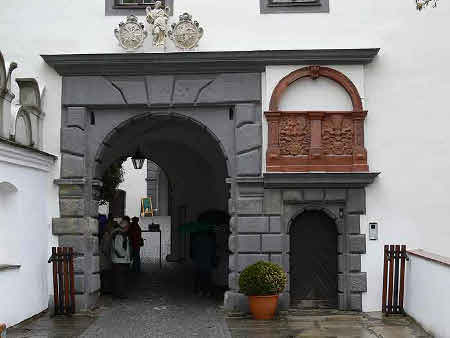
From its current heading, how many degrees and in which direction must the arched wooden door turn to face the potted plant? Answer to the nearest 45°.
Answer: approximately 45° to its right

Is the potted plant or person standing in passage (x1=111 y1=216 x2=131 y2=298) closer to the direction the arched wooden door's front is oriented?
the potted plant

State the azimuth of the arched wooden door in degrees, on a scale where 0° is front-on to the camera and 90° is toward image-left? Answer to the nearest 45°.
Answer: approximately 0°

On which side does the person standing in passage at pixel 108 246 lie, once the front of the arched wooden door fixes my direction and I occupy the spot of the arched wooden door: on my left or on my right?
on my right

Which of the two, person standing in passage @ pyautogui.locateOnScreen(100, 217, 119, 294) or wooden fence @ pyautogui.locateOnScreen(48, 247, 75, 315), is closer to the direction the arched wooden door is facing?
the wooden fence

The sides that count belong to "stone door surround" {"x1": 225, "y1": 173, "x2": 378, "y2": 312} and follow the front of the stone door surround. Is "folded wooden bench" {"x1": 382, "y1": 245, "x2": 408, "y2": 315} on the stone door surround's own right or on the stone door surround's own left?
on the stone door surround's own left

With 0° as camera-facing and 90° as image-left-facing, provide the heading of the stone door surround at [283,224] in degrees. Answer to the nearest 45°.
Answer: approximately 0°

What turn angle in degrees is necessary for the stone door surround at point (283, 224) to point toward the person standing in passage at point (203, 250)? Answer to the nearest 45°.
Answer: approximately 135° to its right

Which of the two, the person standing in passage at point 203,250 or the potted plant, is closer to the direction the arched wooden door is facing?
the potted plant

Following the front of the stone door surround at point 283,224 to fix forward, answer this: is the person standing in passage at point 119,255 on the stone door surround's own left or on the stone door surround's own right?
on the stone door surround's own right
